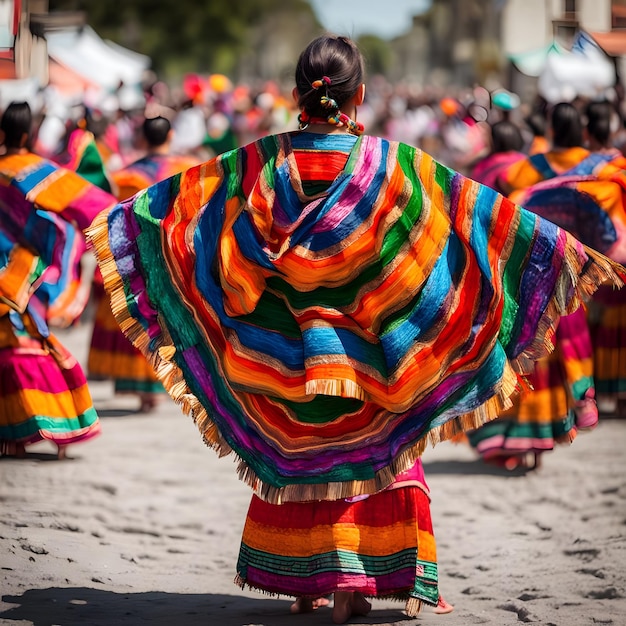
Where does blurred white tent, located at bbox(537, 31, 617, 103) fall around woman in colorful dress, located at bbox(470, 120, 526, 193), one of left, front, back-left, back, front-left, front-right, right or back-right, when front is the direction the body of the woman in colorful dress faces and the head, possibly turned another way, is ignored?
front

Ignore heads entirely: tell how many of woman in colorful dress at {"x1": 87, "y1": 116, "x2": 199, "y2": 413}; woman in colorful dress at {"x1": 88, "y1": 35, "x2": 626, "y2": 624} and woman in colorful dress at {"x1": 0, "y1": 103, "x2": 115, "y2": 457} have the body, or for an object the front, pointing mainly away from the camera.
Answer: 3

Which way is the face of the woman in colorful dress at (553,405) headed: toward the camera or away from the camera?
away from the camera

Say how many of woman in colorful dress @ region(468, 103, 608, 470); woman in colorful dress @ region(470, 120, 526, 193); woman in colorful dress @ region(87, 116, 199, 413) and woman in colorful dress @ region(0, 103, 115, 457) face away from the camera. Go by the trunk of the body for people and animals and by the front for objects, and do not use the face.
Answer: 4

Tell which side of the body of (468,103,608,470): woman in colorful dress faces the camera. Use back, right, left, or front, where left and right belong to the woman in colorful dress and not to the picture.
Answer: back

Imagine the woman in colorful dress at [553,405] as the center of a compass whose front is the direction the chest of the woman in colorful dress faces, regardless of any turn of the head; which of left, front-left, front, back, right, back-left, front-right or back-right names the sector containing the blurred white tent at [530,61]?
front

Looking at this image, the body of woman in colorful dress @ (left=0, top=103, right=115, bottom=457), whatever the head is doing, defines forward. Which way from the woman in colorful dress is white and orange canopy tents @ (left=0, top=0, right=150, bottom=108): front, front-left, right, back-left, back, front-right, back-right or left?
front

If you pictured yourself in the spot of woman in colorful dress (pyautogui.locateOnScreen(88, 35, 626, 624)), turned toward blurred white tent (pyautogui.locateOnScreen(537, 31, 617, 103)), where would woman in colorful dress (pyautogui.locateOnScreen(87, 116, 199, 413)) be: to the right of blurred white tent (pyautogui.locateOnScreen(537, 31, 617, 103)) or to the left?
left

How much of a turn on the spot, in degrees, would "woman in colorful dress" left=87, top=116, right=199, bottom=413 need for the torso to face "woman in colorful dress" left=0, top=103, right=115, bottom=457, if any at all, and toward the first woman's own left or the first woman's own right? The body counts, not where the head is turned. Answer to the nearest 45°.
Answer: approximately 180°

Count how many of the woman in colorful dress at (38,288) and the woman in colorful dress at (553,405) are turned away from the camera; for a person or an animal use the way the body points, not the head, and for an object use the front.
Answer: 2

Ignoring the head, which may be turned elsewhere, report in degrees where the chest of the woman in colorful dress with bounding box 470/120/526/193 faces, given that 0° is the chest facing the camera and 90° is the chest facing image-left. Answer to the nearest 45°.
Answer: approximately 180°

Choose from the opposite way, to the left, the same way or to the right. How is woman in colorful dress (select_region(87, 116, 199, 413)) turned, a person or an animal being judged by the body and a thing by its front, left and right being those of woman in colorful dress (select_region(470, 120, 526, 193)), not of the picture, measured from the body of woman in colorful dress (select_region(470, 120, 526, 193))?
the same way

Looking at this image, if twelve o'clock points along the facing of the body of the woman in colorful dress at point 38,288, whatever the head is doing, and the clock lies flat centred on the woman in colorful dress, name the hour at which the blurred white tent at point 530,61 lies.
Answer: The blurred white tent is roughly at 1 o'clock from the woman in colorful dress.

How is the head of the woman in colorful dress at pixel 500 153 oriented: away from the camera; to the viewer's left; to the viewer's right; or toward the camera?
away from the camera

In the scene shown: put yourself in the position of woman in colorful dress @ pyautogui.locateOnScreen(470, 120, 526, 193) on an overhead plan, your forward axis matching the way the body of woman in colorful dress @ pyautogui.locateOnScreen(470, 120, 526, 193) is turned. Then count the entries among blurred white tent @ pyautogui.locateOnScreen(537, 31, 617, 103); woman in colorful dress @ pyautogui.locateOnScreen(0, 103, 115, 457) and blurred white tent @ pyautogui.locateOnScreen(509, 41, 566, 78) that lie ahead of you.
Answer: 2

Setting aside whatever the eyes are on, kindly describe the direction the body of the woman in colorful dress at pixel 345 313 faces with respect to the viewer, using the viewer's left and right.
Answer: facing away from the viewer

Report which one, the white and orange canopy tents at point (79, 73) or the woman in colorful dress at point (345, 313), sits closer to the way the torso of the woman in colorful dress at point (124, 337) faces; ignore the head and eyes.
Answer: the white and orange canopy tents

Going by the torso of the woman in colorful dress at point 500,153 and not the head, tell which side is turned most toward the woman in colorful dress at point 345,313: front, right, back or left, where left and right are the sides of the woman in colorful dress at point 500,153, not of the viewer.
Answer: back

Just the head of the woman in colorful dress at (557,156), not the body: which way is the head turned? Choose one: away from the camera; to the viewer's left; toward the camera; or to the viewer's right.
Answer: away from the camera

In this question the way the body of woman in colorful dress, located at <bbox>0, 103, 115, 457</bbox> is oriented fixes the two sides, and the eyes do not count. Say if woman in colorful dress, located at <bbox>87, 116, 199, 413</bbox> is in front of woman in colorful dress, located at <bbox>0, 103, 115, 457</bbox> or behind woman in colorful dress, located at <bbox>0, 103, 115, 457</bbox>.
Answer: in front
